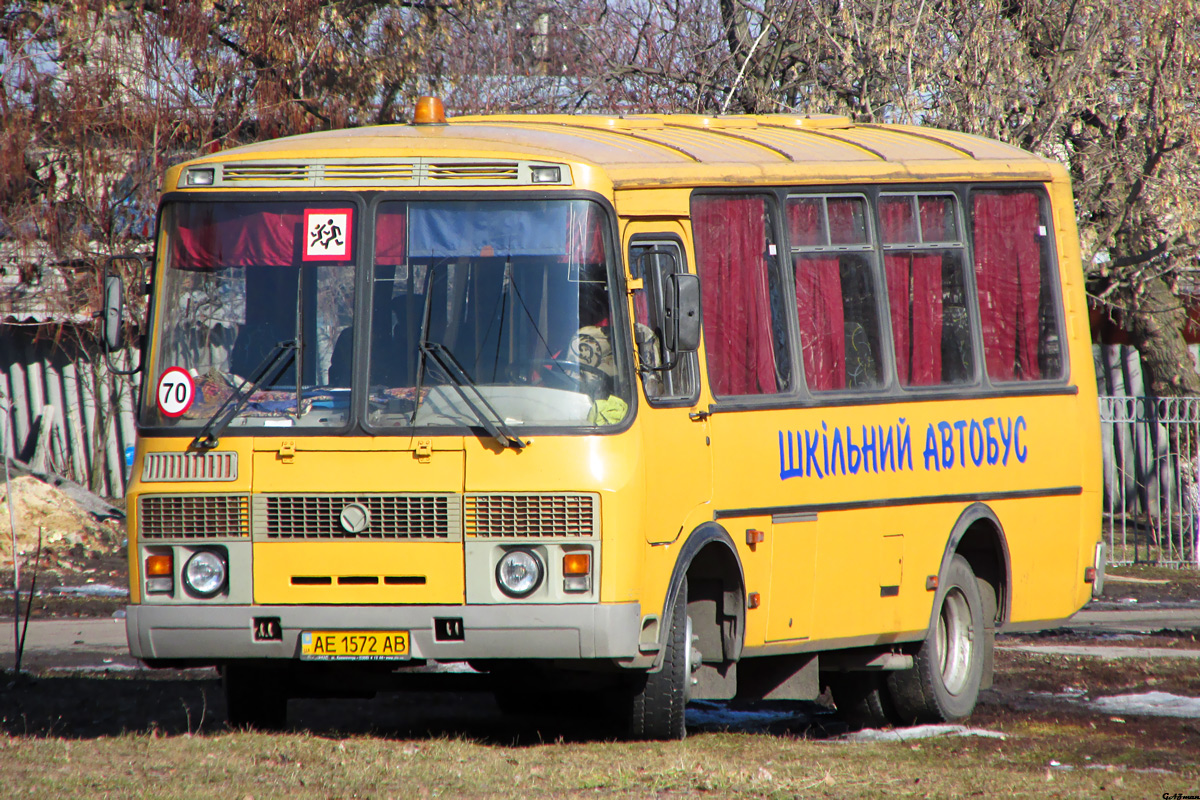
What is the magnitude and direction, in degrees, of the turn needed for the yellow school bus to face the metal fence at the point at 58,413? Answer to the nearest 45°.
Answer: approximately 90° to its right

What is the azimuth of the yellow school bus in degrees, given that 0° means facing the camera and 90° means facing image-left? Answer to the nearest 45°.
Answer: approximately 45°

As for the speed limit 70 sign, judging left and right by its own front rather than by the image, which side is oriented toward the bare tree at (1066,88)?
back

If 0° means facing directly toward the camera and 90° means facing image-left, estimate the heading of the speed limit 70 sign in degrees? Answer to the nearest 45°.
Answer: approximately 45°

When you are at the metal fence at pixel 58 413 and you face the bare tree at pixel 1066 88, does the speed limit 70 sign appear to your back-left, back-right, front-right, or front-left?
front-right

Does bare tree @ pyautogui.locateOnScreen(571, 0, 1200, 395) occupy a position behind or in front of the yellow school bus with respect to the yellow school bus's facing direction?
behind

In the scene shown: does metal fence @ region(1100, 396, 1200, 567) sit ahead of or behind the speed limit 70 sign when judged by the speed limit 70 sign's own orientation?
behind
